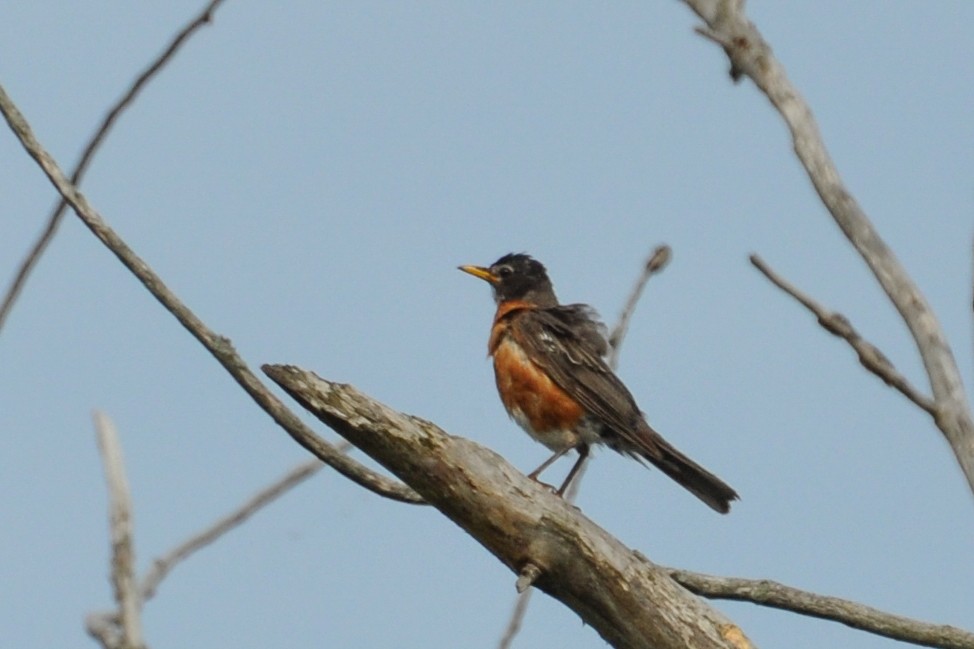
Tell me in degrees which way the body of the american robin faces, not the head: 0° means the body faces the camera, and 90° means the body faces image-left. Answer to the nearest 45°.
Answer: approximately 90°
